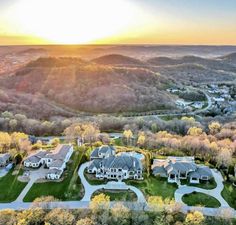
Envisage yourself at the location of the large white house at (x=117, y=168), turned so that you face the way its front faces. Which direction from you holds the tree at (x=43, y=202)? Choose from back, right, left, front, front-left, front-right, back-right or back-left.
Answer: front-right

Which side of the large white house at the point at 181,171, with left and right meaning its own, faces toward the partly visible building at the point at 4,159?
right

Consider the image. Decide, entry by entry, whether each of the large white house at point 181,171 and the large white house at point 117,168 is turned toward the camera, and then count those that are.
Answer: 2

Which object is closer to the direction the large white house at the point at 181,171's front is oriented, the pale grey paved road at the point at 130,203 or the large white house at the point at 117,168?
the pale grey paved road

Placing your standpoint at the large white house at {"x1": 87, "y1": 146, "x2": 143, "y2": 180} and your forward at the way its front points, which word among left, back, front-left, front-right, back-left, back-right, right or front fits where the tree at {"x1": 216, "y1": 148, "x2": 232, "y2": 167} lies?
left

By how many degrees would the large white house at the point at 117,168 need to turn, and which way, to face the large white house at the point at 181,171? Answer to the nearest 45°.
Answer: approximately 90° to its left

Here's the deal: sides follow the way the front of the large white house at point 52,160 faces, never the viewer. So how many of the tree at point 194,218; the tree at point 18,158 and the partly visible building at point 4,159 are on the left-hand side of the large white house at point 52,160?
1

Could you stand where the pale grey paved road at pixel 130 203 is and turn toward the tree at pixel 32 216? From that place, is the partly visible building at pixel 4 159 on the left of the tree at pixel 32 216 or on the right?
right

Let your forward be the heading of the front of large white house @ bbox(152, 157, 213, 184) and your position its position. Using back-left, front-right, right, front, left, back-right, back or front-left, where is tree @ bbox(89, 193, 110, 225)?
front-right

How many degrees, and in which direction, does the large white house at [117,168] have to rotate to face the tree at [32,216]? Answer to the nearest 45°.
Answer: approximately 45° to its right

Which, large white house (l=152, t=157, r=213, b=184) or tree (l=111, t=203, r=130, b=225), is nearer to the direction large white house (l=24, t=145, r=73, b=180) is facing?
the tree
